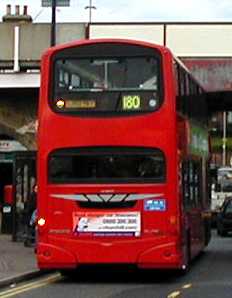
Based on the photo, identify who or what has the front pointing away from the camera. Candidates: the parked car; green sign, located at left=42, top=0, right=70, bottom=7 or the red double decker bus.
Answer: the red double decker bus

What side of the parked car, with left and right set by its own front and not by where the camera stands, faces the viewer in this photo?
front

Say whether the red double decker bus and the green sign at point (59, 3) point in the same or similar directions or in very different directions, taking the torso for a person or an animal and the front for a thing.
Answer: very different directions

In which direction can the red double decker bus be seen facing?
away from the camera

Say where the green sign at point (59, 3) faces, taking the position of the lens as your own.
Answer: facing the viewer

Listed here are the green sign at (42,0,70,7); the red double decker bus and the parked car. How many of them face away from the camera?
1

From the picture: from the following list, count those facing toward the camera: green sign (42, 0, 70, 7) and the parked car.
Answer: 2

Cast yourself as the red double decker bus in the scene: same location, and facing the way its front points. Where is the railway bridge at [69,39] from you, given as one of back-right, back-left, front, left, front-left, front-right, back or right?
front

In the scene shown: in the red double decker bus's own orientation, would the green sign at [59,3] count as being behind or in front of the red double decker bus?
in front

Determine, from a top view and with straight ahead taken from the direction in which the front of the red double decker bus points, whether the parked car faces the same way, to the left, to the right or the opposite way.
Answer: the opposite way

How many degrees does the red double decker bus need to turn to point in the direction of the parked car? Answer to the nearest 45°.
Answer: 0° — it already faces it

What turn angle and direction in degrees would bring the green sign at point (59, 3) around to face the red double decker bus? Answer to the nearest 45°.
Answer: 0° — it already faces it

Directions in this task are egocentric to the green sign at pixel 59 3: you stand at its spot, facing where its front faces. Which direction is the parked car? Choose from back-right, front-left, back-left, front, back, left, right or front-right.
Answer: back-left
